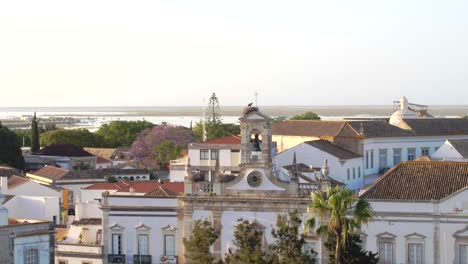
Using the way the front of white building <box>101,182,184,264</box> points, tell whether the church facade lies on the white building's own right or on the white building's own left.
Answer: on the white building's own left

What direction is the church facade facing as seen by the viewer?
toward the camera

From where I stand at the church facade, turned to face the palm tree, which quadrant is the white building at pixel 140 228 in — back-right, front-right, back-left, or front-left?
back-right

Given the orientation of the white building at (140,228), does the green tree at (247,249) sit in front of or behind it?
in front

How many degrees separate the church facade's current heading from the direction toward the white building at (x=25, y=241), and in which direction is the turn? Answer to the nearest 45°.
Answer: approximately 90° to its right

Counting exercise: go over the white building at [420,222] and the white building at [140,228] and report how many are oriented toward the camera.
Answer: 2

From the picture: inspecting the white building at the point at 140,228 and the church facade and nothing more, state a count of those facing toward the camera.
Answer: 2

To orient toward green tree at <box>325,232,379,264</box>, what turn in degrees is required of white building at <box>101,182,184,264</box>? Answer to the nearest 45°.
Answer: approximately 45° to its left

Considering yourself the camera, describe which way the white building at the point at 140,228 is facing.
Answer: facing the viewer
